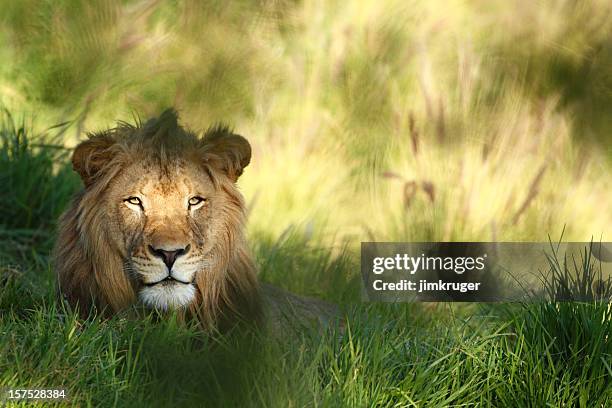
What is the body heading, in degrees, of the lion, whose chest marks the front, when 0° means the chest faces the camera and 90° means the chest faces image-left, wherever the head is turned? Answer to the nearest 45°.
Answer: approximately 0°
